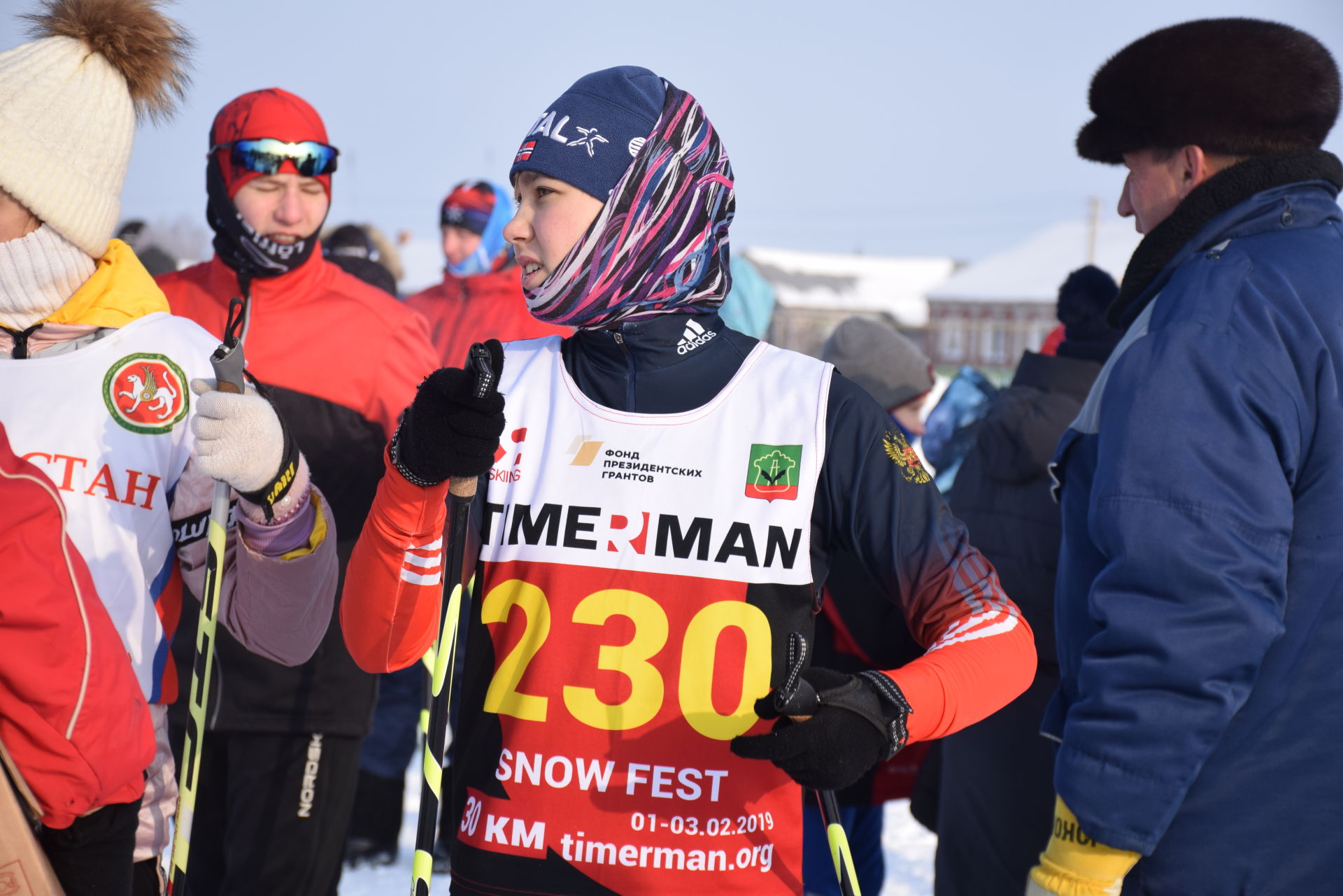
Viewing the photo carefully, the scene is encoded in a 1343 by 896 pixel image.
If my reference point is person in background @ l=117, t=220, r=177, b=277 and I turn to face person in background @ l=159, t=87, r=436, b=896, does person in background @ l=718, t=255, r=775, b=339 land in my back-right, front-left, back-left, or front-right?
front-left

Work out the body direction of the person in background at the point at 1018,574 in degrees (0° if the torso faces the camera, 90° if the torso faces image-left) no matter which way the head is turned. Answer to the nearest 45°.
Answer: approximately 180°

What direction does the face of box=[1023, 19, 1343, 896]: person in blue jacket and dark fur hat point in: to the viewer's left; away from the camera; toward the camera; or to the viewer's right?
to the viewer's left

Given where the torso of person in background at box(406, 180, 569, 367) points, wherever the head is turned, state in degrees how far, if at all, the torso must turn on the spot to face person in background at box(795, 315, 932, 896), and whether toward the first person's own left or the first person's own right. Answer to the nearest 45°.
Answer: approximately 90° to the first person's own left

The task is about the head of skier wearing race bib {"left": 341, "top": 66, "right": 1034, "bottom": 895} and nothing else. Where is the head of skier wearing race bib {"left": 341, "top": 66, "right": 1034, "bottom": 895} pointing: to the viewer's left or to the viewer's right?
to the viewer's left

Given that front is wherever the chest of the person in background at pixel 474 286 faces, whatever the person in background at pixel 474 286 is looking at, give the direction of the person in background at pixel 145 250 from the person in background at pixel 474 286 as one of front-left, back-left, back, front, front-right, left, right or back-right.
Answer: right

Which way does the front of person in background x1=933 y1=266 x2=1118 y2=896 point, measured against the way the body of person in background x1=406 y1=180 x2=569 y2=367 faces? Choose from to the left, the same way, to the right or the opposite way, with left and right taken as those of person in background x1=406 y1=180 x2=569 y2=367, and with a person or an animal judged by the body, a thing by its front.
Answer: the opposite way

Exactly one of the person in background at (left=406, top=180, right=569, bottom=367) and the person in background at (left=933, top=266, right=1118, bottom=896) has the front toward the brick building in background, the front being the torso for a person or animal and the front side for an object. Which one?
the person in background at (left=933, top=266, right=1118, bottom=896)

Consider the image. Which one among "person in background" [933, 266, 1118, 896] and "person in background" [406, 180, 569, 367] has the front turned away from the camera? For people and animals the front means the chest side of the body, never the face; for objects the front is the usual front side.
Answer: "person in background" [933, 266, 1118, 896]

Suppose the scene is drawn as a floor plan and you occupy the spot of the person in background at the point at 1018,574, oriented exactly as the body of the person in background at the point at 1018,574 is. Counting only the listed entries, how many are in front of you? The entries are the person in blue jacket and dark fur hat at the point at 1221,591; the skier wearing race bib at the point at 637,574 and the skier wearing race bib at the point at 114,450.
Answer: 0

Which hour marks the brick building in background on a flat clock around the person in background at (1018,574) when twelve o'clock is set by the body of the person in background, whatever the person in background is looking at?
The brick building in background is roughly at 12 o'clock from the person in background.

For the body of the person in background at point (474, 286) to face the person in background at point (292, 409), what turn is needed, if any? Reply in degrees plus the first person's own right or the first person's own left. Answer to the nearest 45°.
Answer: approximately 45° to the first person's own left

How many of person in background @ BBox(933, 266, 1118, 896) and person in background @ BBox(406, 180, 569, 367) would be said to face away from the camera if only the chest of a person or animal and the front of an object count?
1

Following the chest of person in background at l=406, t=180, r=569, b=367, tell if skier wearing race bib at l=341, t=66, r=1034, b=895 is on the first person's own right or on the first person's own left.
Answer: on the first person's own left

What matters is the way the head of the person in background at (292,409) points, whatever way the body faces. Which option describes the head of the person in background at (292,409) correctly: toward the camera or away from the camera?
toward the camera

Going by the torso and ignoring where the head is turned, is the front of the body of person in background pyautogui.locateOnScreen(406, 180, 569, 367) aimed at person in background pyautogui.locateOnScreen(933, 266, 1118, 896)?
no

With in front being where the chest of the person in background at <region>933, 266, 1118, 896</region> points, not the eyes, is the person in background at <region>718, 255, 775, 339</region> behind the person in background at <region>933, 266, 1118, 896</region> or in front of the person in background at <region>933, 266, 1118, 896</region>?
in front
